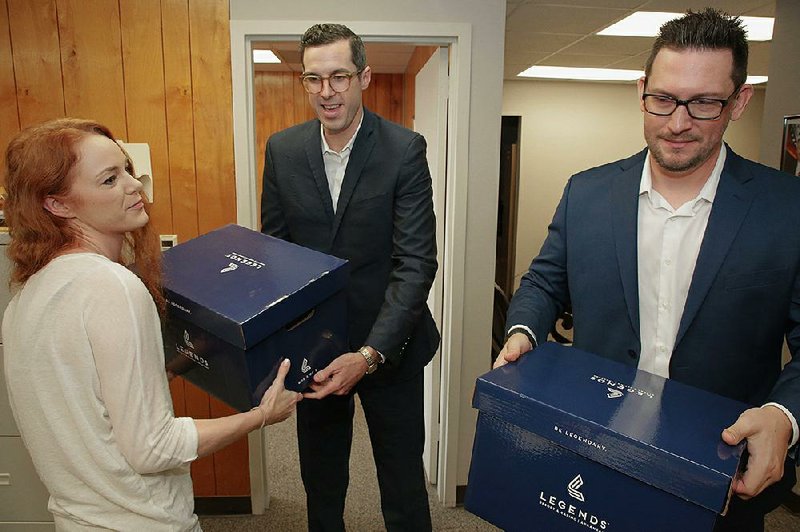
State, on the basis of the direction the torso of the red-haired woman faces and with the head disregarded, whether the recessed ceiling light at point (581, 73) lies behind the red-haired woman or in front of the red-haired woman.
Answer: in front

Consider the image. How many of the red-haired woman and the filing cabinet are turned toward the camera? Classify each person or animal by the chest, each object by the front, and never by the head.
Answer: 1

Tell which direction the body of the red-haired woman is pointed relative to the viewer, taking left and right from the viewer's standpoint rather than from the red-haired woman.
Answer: facing away from the viewer and to the right of the viewer

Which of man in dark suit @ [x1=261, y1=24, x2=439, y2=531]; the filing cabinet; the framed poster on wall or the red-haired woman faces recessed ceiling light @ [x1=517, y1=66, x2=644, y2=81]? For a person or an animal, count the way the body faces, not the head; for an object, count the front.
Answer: the red-haired woman

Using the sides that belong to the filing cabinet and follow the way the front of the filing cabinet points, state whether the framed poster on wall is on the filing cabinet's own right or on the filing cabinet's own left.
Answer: on the filing cabinet's own left

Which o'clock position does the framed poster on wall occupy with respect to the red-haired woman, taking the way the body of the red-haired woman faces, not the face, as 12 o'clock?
The framed poster on wall is roughly at 1 o'clock from the red-haired woman.

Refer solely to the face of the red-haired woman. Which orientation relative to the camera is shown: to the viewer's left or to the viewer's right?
to the viewer's right

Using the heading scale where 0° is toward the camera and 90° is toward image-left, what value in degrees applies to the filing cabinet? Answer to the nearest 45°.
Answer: approximately 0°

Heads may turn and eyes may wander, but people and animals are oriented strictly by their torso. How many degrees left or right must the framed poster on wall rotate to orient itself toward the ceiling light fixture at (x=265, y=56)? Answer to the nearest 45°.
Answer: approximately 45° to its right

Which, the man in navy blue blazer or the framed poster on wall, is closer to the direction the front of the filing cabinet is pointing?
the man in navy blue blazer

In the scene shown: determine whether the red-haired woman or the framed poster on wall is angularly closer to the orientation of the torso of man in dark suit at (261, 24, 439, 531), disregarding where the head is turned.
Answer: the red-haired woman
